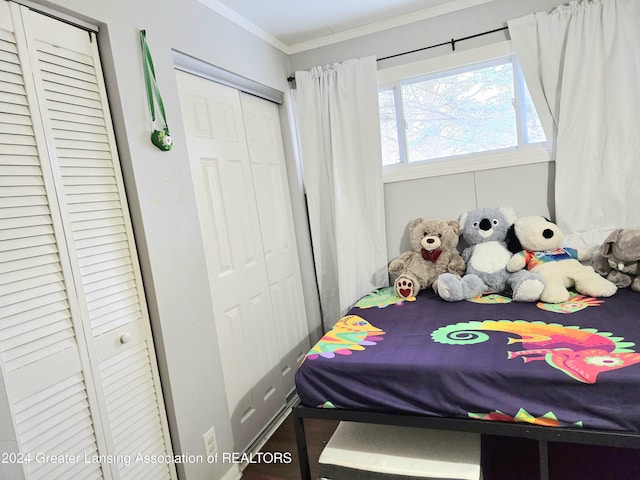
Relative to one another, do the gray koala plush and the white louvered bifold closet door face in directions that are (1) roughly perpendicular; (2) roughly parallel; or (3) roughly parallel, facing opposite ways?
roughly perpendicular

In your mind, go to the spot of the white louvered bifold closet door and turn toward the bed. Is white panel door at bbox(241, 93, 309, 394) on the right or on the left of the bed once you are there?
left

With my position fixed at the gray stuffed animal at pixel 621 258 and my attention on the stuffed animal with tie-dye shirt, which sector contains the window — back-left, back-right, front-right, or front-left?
front-right

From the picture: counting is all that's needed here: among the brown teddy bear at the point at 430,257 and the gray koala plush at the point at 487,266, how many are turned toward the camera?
2

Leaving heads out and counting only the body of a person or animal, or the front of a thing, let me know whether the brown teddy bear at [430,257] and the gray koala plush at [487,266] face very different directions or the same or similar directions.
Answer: same or similar directions

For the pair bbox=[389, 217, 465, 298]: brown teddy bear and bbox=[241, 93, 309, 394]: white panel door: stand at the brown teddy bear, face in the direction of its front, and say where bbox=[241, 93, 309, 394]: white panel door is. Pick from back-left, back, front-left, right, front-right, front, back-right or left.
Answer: right

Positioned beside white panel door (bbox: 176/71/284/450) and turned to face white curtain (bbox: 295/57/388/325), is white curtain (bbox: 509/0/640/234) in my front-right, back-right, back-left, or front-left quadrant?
front-right

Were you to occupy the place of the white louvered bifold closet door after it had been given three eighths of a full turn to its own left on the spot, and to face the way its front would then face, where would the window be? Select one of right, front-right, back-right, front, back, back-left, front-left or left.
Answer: right

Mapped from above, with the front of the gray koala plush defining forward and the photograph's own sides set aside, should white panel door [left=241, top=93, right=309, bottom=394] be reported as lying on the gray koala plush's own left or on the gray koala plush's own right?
on the gray koala plush's own right

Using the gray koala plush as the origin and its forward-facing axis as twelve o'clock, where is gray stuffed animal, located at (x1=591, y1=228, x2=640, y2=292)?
The gray stuffed animal is roughly at 9 o'clock from the gray koala plush.

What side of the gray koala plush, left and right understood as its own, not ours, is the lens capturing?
front

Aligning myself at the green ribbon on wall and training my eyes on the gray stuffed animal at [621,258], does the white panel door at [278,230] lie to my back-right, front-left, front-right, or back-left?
front-left

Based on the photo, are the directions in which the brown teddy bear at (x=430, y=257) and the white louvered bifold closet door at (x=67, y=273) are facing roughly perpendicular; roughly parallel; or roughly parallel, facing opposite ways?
roughly perpendicular

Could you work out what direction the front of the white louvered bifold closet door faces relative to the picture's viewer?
facing the viewer and to the right of the viewer

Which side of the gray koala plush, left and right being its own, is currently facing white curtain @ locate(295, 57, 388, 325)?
right

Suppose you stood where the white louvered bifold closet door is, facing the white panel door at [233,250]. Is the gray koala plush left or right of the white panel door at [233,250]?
right

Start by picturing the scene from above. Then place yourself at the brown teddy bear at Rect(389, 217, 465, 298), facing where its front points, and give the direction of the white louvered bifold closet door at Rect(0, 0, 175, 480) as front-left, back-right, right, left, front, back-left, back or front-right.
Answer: front-right
